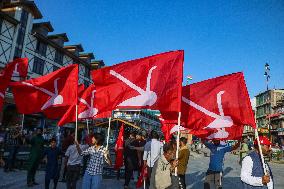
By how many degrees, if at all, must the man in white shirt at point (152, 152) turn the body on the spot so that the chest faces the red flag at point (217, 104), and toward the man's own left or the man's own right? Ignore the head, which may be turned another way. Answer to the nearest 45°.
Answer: approximately 135° to the man's own right

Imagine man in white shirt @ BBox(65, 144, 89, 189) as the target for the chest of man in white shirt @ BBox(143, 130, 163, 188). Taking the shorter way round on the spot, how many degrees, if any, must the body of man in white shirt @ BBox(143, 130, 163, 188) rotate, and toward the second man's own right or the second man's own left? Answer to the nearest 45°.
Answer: approximately 135° to the second man's own left

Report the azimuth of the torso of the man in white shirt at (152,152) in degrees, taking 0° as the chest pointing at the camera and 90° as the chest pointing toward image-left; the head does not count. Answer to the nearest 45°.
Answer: approximately 180°

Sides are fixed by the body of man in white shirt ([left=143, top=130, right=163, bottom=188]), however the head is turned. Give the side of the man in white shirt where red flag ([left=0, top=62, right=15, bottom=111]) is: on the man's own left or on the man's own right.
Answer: on the man's own left
